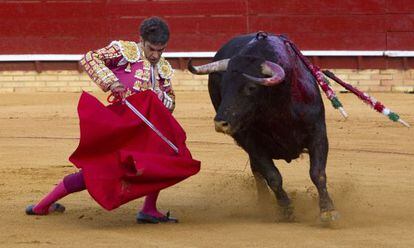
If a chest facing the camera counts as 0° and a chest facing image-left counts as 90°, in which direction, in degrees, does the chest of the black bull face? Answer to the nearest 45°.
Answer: approximately 0°
